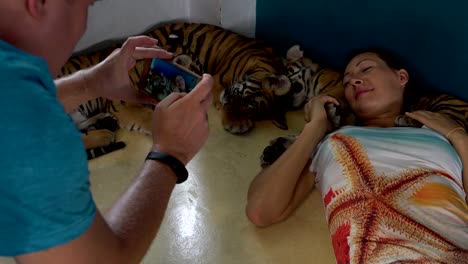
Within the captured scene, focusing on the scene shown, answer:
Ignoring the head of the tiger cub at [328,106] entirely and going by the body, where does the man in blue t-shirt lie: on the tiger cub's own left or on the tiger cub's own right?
on the tiger cub's own left

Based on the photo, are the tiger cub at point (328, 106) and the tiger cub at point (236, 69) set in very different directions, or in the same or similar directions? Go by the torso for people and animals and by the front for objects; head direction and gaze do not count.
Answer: very different directions

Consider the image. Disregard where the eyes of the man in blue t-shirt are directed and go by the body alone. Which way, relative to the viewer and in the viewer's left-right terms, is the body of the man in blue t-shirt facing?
facing away from the viewer and to the right of the viewer

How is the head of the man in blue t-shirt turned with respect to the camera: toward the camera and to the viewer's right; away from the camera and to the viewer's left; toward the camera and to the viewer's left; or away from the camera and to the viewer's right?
away from the camera and to the viewer's right

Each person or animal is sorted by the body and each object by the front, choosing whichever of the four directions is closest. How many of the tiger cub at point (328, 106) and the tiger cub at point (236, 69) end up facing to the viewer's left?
1

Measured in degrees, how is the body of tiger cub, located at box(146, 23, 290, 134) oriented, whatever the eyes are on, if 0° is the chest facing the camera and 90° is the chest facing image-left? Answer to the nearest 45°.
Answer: approximately 315°

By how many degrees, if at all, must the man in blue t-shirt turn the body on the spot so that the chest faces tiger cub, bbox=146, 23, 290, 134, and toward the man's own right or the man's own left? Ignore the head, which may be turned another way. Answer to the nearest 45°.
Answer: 0° — they already face it

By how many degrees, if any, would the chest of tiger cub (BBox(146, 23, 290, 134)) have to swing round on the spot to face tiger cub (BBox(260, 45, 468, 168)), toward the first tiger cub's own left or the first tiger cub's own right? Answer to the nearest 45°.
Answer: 0° — it already faces it

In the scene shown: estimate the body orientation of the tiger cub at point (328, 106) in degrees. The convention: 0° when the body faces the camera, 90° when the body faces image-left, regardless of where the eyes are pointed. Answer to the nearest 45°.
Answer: approximately 90°

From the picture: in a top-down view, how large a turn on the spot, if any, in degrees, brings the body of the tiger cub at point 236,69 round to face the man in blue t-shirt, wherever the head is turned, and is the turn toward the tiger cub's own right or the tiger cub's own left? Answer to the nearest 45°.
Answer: approximately 45° to the tiger cub's own right
